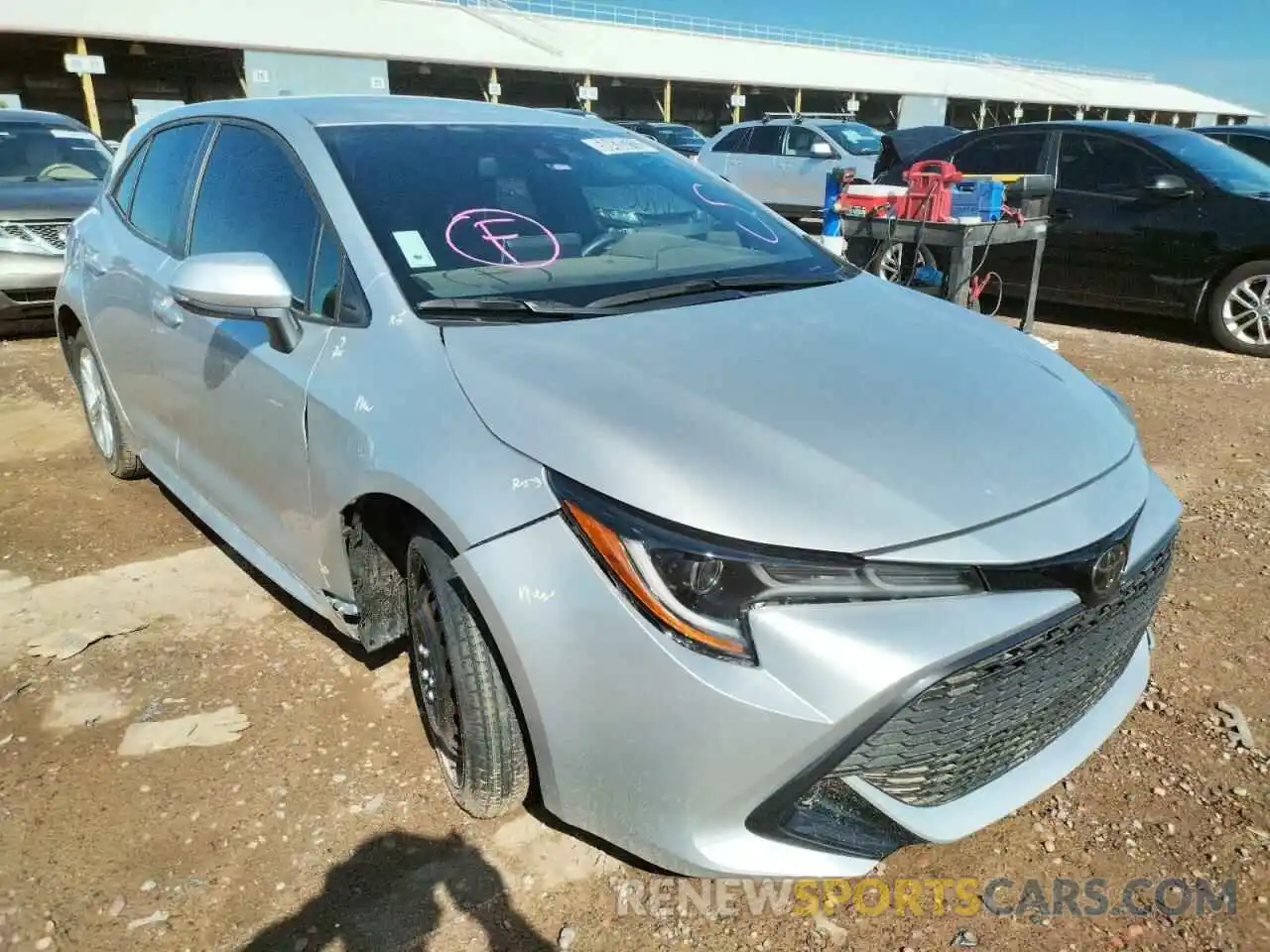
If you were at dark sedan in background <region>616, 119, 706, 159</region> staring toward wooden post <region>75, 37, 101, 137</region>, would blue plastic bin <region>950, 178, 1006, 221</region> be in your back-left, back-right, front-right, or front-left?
back-left

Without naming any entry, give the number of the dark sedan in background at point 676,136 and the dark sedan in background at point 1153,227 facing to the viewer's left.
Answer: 0

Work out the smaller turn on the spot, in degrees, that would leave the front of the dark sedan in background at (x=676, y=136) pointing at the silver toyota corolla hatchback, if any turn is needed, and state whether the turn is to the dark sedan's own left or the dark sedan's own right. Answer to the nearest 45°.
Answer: approximately 45° to the dark sedan's own right

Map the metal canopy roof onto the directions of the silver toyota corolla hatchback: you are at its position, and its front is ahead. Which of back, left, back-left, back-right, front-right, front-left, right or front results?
back-left

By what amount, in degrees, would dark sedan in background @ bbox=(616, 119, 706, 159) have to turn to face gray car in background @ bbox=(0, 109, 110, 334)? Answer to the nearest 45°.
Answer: approximately 45° to its right

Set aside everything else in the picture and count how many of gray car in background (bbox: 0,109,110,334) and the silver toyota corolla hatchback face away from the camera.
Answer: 0

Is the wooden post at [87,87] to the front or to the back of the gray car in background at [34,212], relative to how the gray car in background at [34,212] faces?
to the back

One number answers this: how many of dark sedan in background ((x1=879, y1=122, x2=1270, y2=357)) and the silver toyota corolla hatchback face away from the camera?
0

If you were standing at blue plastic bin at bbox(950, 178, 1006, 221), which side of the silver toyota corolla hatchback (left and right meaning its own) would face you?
left

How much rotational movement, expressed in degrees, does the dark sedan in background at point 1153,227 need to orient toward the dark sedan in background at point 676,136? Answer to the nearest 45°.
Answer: approximately 180°
